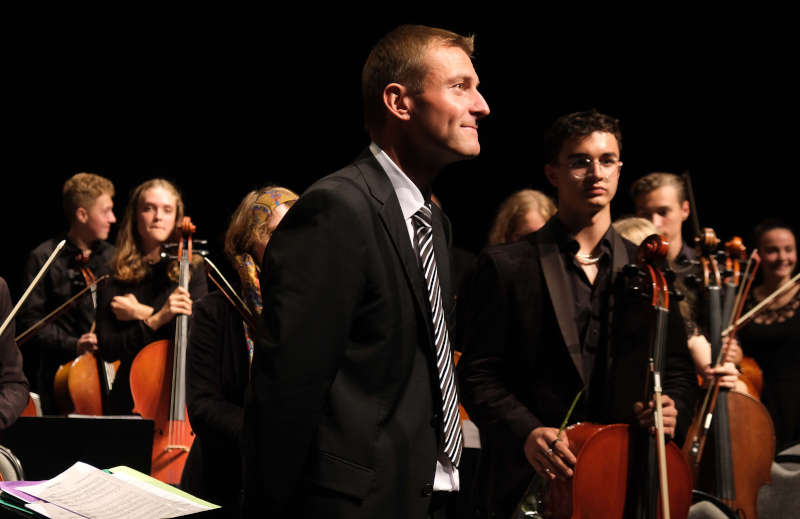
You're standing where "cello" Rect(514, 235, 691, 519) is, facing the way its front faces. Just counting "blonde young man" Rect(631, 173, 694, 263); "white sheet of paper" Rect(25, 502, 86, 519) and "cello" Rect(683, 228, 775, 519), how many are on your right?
1

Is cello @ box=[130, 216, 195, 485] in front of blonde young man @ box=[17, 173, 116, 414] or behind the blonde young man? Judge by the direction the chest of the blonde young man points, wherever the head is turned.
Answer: in front

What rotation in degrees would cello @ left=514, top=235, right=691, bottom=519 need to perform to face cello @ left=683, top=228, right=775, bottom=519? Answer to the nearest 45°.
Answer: approximately 135° to its left

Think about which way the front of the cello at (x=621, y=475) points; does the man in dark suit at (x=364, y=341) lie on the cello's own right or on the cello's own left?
on the cello's own right

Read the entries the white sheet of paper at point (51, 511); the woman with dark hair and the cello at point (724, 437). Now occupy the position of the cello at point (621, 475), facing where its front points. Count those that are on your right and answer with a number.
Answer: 1

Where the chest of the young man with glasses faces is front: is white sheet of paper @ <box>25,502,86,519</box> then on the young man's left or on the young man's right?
on the young man's right

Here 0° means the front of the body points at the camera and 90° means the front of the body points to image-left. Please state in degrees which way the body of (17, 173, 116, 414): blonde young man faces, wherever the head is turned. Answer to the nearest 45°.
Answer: approximately 315°

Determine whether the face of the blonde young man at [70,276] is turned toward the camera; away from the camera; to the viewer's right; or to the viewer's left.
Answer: to the viewer's right

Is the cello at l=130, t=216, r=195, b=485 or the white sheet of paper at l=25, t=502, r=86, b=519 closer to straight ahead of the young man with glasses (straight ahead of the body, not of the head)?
the white sheet of paper
